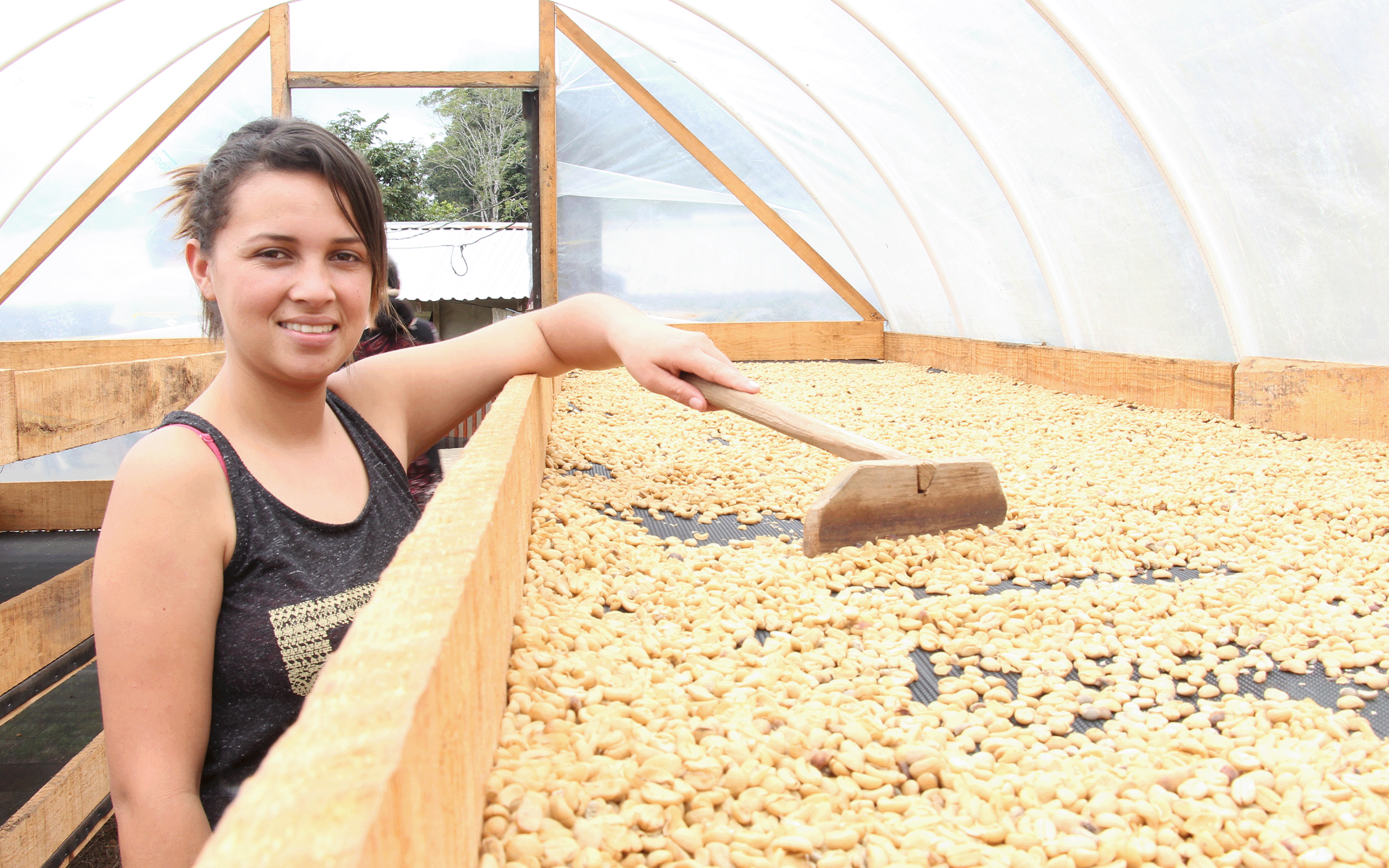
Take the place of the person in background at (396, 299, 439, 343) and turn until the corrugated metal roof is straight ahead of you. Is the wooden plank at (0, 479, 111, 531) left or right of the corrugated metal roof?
left

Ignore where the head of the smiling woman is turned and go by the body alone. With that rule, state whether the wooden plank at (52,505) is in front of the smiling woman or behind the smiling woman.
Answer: behind

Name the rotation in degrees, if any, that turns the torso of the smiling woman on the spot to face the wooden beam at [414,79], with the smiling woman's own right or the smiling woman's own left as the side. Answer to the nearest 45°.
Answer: approximately 135° to the smiling woman's own left

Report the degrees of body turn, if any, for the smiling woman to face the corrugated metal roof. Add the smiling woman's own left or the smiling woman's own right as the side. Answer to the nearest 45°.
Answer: approximately 135° to the smiling woman's own left

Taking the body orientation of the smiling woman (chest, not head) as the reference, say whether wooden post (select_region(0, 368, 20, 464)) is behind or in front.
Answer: behind

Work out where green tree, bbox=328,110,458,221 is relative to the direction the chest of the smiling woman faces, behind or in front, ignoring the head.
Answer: behind

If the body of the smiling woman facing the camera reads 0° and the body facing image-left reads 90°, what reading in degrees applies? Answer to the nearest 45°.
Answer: approximately 315°
